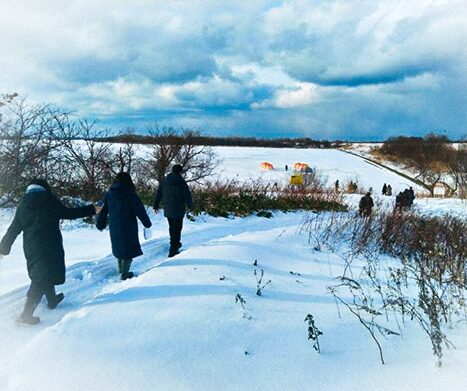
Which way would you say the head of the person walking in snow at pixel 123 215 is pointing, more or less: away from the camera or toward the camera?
away from the camera

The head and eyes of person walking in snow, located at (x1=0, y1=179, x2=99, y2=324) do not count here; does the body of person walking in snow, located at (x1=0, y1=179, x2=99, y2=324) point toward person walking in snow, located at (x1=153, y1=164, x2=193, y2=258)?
yes

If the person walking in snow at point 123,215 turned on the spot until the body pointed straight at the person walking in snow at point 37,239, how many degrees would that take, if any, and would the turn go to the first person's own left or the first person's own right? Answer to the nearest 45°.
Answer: approximately 135° to the first person's own left

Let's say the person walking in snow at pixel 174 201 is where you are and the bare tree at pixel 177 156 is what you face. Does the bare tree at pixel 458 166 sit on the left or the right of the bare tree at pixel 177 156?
right

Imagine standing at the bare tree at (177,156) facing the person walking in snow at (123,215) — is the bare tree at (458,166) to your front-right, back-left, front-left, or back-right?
back-left

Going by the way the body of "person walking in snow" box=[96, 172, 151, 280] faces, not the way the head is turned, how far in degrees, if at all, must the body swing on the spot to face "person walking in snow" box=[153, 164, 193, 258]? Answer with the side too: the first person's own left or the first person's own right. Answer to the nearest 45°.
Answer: approximately 45° to the first person's own right

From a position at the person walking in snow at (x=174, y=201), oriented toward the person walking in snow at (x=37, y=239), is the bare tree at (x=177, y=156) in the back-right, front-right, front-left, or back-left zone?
back-right

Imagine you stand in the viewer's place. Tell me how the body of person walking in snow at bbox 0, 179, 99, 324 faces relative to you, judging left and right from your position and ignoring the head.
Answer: facing away from the viewer and to the right of the viewer

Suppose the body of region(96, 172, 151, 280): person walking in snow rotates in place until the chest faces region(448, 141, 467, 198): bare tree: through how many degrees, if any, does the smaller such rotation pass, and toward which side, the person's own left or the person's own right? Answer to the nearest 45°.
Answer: approximately 45° to the person's own right

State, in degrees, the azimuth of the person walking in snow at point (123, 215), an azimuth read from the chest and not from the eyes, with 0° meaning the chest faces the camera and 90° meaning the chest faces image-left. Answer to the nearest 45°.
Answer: approximately 180°

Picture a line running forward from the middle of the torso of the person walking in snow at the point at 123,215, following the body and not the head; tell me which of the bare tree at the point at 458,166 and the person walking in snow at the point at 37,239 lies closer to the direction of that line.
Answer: the bare tree
